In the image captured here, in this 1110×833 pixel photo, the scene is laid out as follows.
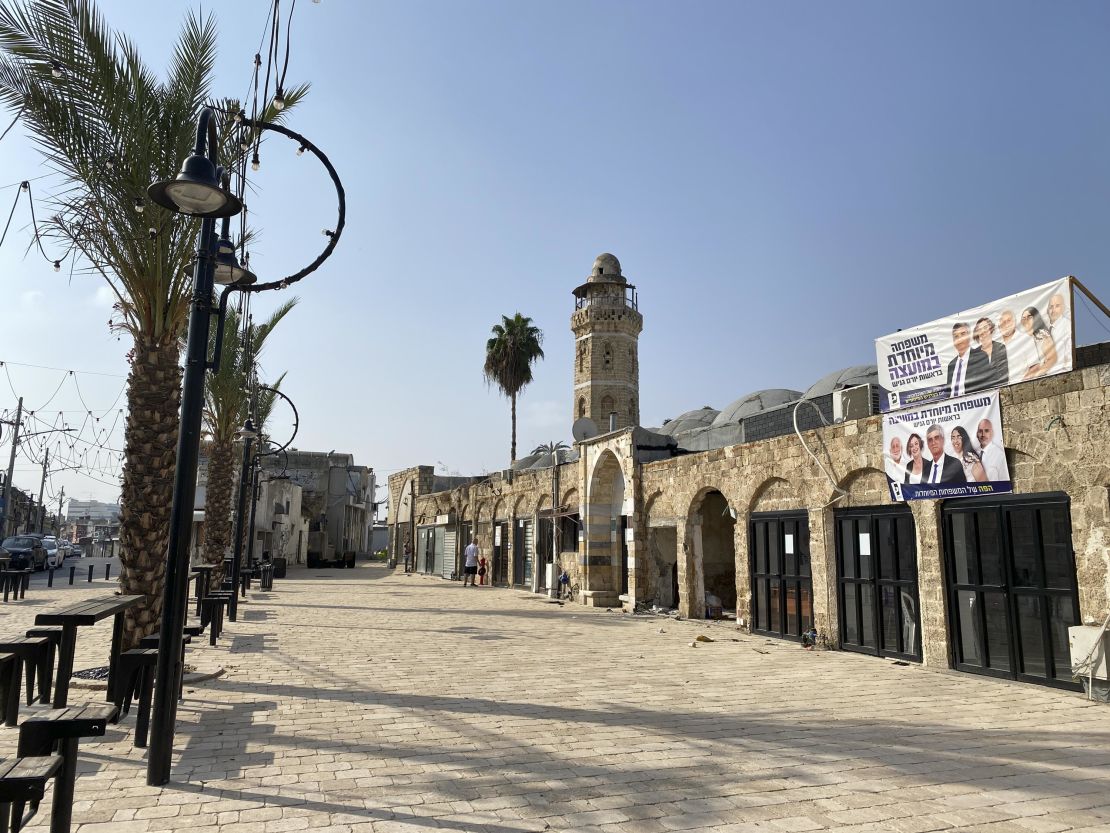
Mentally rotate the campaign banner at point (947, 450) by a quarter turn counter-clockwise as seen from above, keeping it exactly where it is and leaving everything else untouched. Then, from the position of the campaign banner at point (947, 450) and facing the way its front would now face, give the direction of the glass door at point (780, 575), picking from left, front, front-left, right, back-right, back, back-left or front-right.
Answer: back

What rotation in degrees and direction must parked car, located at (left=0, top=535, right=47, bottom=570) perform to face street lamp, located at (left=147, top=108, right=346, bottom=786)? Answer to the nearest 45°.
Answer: approximately 45° to its left

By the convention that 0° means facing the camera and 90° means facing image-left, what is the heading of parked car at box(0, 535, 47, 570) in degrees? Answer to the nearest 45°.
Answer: approximately 45°

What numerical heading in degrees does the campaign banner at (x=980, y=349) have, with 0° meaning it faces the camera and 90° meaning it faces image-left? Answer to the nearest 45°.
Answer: approximately 45°

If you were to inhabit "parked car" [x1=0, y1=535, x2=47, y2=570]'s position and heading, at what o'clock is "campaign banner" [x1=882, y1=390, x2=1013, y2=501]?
The campaign banner is roughly at 10 o'clock from the parked car.

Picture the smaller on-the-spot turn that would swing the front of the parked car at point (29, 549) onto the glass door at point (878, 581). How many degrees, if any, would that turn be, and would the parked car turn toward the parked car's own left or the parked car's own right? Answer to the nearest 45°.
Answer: approximately 45° to the parked car's own left

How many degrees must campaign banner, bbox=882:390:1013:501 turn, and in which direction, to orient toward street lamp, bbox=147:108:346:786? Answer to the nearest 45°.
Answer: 0° — it already faces it

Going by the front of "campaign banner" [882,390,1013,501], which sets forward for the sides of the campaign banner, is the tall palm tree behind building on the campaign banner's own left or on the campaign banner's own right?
on the campaign banner's own right

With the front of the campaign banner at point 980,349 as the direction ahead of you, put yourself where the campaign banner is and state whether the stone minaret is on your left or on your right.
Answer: on your right

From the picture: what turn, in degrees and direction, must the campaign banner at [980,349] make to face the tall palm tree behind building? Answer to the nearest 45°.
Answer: approximately 90° to its right
